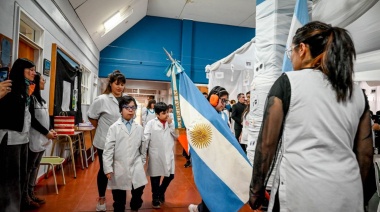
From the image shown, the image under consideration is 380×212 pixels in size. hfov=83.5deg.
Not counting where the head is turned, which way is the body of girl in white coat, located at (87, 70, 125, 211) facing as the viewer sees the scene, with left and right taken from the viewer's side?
facing the viewer and to the right of the viewer

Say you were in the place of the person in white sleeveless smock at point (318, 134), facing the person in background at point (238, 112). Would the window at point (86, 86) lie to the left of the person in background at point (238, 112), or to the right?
left

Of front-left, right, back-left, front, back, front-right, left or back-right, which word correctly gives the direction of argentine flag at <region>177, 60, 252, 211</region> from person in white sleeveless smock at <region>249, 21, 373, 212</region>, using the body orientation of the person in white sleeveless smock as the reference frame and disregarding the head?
front

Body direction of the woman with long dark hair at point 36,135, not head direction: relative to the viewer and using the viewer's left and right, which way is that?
facing to the right of the viewer

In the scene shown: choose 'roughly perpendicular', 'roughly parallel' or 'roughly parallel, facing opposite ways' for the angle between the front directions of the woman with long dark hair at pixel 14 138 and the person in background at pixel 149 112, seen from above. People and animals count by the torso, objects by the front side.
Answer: roughly perpendicular

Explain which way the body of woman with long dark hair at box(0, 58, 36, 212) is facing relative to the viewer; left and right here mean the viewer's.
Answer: facing to the right of the viewer

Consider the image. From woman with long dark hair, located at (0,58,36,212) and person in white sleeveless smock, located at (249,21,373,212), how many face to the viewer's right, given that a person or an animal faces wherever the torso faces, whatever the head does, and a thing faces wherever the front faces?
1

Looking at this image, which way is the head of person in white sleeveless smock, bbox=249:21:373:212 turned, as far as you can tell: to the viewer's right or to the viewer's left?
to the viewer's left

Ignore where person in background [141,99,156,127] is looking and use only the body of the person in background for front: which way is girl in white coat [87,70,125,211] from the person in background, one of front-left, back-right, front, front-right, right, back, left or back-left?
front-right

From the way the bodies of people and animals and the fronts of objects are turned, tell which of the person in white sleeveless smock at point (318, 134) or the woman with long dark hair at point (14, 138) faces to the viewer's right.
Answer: the woman with long dark hair

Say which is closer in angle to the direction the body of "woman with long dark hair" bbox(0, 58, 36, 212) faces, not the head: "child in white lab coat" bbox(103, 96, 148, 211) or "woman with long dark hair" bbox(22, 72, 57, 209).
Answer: the child in white lab coat

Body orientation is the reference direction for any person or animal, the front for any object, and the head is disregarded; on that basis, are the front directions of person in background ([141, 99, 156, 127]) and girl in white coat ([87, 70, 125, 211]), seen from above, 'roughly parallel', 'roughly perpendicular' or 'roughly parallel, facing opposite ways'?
roughly parallel

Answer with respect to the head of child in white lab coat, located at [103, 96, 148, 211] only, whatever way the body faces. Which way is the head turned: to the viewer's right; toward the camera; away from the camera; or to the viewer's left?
toward the camera
